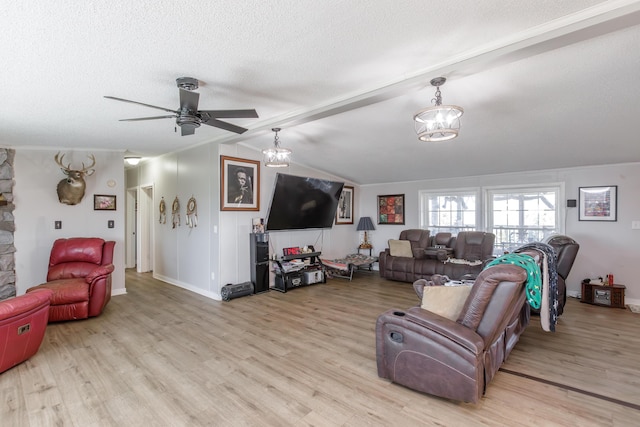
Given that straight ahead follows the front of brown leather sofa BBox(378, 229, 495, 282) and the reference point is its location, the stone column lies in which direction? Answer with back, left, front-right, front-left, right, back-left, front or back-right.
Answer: front-right

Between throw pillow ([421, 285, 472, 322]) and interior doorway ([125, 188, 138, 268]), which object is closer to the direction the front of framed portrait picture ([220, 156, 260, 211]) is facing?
the throw pillow

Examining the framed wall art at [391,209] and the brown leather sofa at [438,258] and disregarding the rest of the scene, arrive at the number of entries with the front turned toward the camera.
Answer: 2

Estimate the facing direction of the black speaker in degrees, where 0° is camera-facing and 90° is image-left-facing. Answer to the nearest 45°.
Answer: approximately 315°

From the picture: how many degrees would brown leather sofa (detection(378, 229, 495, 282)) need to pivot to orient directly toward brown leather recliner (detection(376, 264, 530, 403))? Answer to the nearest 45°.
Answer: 0° — it already faces it

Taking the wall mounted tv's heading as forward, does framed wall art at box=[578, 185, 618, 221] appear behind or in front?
in front

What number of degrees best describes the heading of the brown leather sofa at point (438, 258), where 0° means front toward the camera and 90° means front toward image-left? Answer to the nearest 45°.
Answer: approximately 0°

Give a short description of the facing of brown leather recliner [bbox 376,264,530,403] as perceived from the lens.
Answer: facing away from the viewer and to the left of the viewer

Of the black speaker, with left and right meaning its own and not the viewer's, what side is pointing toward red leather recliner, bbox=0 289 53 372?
right
